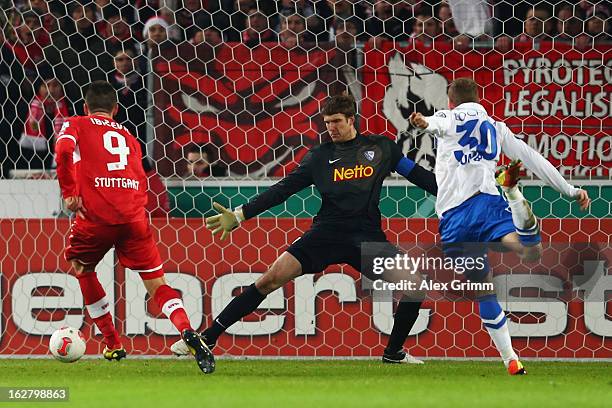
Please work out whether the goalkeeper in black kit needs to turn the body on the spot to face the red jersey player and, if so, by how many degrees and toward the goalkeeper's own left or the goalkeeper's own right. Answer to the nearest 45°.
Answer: approximately 90° to the goalkeeper's own right

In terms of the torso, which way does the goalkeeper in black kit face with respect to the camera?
toward the camera

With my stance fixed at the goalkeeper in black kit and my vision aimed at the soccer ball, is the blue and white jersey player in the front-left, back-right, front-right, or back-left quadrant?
back-left

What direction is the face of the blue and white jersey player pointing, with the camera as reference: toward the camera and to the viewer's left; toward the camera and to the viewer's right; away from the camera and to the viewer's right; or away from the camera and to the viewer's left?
away from the camera and to the viewer's left

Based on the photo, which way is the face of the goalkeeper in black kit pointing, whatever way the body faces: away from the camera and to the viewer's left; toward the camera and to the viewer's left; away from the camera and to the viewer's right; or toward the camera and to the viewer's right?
toward the camera and to the viewer's left

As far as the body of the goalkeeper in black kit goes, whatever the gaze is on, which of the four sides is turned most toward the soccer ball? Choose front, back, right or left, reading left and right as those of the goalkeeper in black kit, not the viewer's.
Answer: right

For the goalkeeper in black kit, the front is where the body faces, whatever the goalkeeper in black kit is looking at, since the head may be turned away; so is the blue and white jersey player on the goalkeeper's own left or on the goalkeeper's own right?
on the goalkeeper's own left

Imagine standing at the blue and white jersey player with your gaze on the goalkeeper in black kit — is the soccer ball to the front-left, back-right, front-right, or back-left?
front-left
